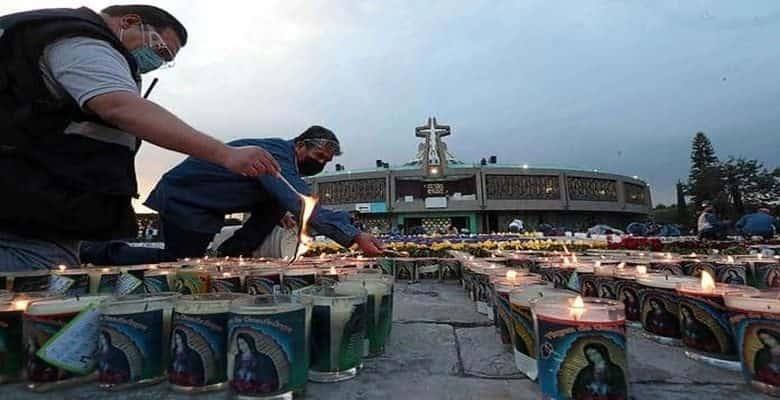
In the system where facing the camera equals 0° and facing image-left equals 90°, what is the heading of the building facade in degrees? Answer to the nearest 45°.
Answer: approximately 0°

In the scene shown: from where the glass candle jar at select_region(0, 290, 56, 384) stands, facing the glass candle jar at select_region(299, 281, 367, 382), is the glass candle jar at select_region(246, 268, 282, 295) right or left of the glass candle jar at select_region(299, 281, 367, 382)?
left

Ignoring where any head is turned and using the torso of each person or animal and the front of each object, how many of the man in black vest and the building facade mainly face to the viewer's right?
1

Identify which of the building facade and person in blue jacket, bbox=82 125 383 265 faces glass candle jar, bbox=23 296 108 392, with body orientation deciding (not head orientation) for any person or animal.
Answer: the building facade

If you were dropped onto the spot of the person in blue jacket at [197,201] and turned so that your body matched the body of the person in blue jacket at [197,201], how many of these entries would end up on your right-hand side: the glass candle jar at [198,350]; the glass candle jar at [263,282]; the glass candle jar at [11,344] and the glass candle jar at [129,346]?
4

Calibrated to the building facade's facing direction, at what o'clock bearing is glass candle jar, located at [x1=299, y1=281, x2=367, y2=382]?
The glass candle jar is roughly at 12 o'clock from the building facade.

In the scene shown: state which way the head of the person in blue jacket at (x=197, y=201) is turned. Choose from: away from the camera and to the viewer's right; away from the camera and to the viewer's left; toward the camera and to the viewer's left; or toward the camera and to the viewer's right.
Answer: toward the camera and to the viewer's right

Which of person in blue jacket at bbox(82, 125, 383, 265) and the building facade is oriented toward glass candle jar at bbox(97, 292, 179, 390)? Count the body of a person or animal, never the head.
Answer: the building facade

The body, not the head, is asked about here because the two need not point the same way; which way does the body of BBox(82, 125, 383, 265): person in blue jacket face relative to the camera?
to the viewer's right

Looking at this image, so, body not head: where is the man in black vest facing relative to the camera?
to the viewer's right
